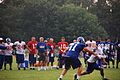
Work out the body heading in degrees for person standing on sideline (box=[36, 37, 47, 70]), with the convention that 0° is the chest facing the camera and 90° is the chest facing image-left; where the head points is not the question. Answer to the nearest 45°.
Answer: approximately 0°
